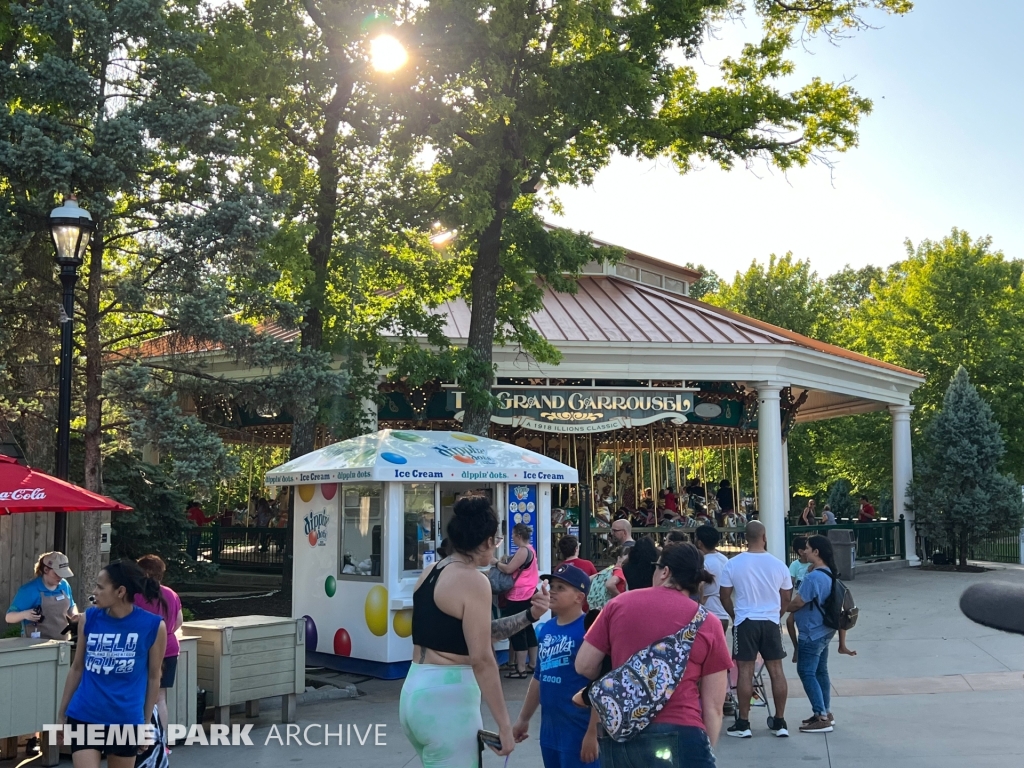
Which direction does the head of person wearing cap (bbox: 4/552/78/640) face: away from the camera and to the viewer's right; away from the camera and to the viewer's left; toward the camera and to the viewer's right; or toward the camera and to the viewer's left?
toward the camera and to the viewer's right

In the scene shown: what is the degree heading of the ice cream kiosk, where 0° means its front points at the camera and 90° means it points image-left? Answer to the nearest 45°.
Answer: approximately 315°

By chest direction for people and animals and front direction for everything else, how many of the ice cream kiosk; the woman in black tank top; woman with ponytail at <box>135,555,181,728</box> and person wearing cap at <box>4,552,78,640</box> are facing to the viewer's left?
0

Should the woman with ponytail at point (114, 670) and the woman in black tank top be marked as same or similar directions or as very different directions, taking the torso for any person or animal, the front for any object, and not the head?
very different directions

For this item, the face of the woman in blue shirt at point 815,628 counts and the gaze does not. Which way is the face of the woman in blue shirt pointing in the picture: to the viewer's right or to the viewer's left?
to the viewer's left

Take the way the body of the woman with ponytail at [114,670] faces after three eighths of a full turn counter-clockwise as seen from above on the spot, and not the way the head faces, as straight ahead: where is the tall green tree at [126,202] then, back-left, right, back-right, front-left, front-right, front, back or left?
left

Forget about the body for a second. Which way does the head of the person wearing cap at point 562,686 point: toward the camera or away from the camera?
toward the camera

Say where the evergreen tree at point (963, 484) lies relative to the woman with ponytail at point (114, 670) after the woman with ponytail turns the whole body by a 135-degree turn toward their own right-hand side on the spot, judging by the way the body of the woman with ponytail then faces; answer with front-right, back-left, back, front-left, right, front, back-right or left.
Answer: front-right

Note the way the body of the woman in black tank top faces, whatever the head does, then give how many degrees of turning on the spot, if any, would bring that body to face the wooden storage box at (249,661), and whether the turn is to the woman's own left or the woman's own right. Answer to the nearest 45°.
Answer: approximately 45° to the woman's own left

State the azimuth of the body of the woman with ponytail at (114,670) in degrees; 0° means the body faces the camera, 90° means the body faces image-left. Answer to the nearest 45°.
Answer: approximately 45°

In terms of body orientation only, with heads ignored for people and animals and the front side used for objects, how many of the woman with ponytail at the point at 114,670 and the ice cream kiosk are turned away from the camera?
0

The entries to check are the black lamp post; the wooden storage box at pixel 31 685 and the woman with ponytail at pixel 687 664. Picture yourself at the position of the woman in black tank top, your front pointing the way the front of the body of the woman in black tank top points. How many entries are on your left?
2

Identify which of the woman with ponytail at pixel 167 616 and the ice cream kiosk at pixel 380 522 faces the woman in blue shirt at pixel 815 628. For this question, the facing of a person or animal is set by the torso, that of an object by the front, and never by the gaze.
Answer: the ice cream kiosk

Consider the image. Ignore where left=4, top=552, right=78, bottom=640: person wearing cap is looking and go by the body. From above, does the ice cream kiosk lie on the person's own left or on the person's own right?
on the person's own left
